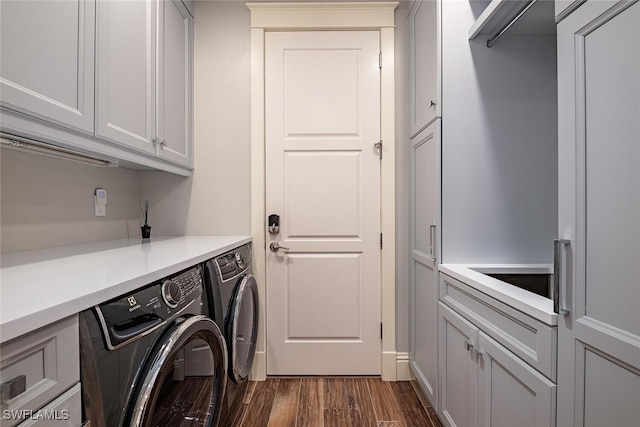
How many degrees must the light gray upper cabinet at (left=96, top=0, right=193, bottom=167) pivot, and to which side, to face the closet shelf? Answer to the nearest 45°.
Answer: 0° — it already faces it

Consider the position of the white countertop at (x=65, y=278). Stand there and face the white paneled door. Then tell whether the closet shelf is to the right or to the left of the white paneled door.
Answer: right

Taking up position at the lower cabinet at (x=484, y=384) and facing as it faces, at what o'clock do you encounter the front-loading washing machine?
The front-loading washing machine is roughly at 12 o'clock from the lower cabinet.

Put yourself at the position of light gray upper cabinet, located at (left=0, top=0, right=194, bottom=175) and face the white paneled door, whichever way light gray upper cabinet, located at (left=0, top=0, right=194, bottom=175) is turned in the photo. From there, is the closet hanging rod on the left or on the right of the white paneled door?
right
